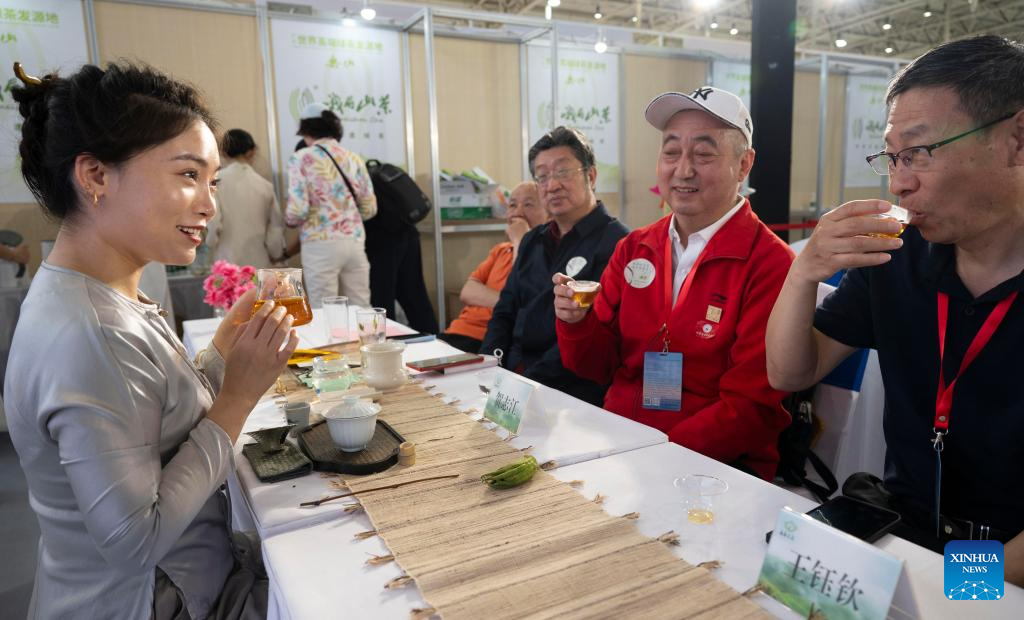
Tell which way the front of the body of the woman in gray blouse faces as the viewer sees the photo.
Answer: to the viewer's right

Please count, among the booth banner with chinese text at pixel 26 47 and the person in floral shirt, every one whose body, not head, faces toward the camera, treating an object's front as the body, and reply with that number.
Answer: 1

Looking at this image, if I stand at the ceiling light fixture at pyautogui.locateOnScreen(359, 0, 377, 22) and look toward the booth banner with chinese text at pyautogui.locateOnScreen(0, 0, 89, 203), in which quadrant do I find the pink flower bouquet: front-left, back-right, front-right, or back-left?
front-left

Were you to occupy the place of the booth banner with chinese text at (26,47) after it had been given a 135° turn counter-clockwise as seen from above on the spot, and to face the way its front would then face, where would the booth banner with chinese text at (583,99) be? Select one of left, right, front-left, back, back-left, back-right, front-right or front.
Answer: front-right

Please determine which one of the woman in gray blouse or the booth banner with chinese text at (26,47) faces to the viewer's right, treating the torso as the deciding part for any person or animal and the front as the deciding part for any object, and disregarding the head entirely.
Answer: the woman in gray blouse

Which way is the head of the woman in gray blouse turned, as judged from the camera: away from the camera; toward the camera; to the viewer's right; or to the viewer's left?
to the viewer's right

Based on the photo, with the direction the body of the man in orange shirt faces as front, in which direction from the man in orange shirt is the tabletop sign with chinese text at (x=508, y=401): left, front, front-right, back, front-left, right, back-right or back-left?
front-left

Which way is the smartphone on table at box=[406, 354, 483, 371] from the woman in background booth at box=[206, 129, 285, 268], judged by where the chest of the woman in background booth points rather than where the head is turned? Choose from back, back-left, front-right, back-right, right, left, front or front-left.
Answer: back

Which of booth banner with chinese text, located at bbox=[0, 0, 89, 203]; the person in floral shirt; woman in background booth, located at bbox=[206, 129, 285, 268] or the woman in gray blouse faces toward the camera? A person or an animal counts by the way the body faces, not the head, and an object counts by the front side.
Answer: the booth banner with chinese text

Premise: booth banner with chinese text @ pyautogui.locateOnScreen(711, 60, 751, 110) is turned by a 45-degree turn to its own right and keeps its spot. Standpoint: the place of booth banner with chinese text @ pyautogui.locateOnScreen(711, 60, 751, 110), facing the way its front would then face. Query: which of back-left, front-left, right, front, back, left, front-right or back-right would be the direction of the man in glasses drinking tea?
front-left

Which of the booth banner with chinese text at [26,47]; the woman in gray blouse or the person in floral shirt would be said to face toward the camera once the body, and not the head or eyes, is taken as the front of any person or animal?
the booth banner with chinese text

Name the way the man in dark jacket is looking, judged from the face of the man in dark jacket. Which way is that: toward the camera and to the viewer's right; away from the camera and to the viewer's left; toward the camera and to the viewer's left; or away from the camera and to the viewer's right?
toward the camera and to the viewer's left
